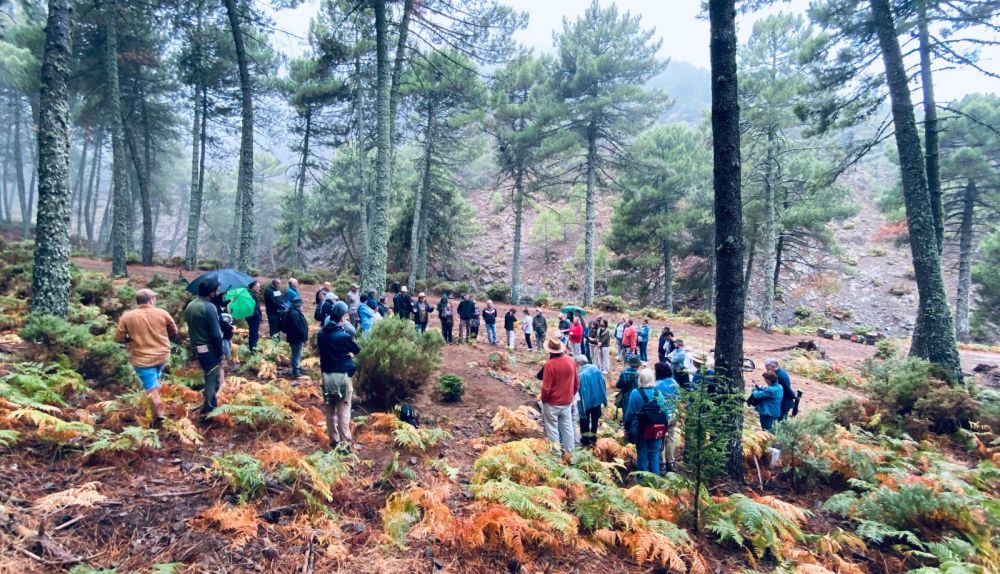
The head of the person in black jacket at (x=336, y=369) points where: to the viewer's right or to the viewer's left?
to the viewer's right

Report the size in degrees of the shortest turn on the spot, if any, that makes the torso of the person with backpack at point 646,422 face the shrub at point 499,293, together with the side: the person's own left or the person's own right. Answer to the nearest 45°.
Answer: approximately 45° to the person's own left

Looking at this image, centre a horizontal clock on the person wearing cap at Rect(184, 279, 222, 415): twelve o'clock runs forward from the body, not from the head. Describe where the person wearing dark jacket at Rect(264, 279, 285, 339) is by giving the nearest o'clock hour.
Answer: the person wearing dark jacket at Rect(264, 279, 285, 339) is roughly at 11 o'clock from the person wearing cap at Rect(184, 279, 222, 415).

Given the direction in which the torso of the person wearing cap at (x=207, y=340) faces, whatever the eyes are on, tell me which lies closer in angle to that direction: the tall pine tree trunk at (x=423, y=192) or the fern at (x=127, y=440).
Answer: the tall pine tree trunk

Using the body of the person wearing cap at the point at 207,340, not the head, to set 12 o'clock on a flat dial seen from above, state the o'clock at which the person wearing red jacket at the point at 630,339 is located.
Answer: The person wearing red jacket is roughly at 1 o'clock from the person wearing cap.

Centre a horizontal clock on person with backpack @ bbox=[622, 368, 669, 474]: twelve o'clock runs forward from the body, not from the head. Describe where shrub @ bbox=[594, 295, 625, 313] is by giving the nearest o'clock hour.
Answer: The shrub is roughly at 12 o'clock from the person with backpack.

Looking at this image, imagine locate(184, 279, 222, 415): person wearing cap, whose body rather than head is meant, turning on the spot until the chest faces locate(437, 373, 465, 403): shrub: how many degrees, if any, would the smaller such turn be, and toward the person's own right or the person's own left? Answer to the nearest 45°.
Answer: approximately 45° to the person's own right

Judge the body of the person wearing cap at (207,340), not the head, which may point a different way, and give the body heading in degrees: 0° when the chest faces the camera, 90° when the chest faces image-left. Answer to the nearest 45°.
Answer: approximately 225°

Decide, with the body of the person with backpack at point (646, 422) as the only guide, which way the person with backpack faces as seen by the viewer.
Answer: away from the camera

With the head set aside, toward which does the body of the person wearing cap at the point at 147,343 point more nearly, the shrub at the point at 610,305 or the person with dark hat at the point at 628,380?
the shrub

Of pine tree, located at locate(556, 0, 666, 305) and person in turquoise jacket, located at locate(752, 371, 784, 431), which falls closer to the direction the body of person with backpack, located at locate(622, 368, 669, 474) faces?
the pine tree

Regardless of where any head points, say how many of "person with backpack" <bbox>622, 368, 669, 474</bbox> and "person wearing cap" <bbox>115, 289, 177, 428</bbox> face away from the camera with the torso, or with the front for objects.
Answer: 2

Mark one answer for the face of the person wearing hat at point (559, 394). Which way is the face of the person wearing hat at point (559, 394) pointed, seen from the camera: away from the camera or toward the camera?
away from the camera

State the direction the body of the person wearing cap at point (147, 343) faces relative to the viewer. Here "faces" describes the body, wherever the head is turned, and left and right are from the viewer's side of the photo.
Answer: facing away from the viewer

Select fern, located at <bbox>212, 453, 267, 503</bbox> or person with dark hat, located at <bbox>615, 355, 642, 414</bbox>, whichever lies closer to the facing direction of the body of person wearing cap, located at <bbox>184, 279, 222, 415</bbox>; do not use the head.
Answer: the person with dark hat
